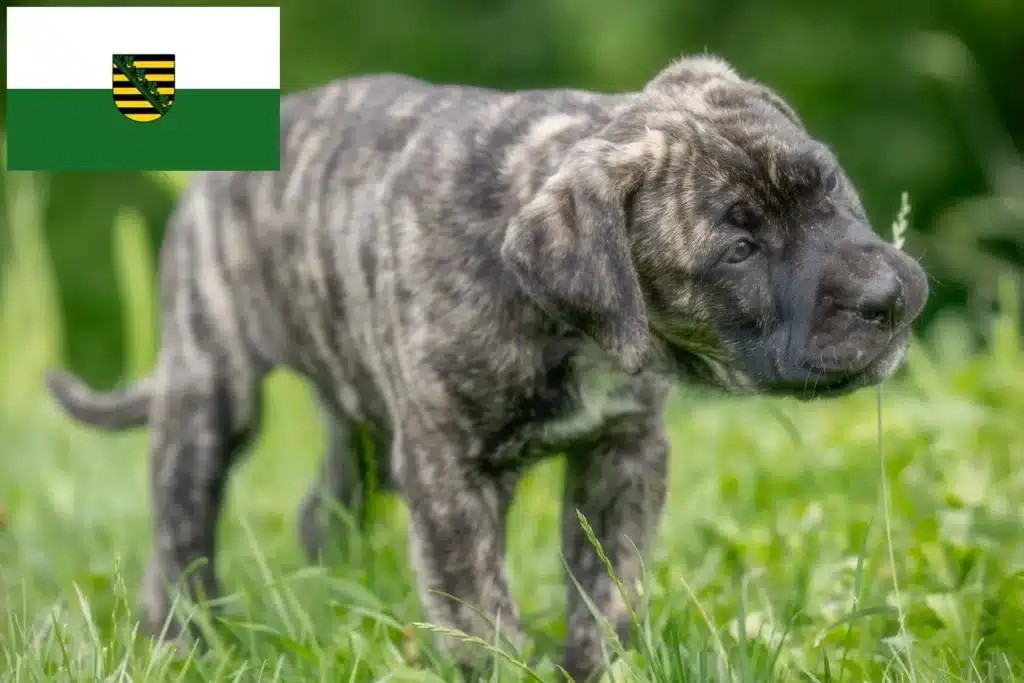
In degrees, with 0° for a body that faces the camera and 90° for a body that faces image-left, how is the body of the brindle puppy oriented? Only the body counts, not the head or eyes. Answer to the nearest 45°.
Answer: approximately 315°
